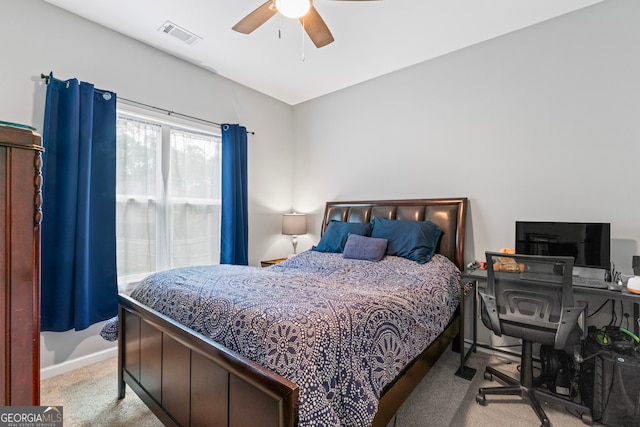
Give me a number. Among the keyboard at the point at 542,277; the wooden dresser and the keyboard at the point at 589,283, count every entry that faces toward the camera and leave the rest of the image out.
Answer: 2

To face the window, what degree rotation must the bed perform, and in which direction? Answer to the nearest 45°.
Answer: approximately 90° to its right

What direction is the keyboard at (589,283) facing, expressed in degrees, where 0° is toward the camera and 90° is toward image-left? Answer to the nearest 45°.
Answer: approximately 0°

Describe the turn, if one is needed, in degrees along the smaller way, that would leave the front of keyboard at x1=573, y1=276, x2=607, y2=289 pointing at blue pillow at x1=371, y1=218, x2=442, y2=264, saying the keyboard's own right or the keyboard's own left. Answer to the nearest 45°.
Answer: approximately 90° to the keyboard's own right

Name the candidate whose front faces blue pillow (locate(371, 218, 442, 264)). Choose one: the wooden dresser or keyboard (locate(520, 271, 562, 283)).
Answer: the wooden dresser

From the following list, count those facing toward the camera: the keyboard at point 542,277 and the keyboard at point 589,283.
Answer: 2

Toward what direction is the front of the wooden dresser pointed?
to the viewer's right

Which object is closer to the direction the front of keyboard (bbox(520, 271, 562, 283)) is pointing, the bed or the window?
the bed

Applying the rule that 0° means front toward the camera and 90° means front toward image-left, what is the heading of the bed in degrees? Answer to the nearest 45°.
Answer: approximately 45°
